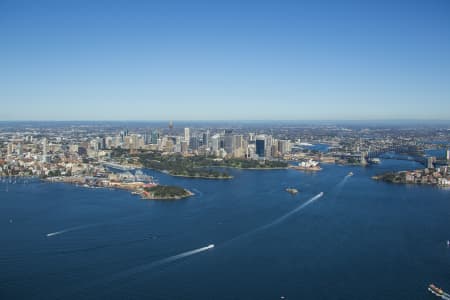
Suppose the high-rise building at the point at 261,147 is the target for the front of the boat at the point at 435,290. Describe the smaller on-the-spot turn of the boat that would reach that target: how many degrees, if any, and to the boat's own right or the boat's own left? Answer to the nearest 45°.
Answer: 0° — it already faces it

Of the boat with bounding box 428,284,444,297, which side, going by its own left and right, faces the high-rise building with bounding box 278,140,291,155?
front

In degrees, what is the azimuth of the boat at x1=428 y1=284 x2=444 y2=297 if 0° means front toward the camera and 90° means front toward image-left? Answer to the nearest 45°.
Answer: approximately 135°

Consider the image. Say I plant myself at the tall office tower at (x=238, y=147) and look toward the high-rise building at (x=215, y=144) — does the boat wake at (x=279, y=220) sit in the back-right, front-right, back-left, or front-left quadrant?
back-left

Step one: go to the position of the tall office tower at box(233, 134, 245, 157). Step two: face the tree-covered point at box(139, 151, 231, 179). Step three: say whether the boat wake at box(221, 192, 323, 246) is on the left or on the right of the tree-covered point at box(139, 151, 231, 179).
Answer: left

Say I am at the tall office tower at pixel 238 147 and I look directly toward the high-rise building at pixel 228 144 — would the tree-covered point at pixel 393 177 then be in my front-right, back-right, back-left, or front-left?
back-left

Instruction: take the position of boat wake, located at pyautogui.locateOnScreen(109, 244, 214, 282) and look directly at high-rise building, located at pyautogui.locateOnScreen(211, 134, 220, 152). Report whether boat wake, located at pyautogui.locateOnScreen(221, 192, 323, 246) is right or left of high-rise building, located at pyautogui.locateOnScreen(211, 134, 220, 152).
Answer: right

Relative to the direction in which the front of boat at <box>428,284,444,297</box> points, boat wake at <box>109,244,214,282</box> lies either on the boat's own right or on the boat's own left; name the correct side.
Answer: on the boat's own left
